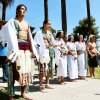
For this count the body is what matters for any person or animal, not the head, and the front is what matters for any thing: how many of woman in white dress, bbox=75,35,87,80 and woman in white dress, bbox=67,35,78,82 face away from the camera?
0

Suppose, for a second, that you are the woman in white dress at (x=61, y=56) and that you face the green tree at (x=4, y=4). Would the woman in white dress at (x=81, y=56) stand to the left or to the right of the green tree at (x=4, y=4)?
right

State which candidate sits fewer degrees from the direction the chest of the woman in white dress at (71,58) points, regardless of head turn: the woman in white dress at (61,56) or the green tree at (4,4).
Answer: the woman in white dress

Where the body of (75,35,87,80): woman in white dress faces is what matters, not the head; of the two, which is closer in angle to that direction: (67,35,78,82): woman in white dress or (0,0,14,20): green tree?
the woman in white dress

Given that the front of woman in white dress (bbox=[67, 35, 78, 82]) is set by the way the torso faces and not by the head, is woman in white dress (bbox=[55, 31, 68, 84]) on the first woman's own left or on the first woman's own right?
on the first woman's own right

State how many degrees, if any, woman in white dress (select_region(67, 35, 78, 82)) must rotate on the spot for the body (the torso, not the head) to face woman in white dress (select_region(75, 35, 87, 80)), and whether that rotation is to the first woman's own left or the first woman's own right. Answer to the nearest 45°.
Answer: approximately 90° to the first woman's own left

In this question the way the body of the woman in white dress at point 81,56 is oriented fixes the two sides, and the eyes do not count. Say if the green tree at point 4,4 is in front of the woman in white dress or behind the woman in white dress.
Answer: behind

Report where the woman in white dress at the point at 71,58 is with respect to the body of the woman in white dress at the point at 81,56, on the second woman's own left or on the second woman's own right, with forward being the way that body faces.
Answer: on the second woman's own right
